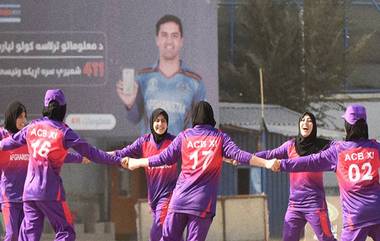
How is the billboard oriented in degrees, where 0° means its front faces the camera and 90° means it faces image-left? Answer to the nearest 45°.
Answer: approximately 0°
